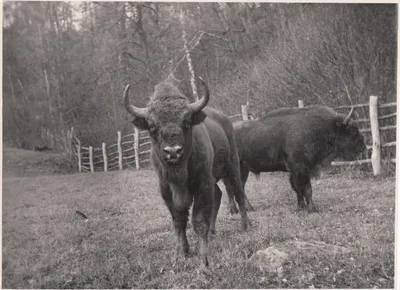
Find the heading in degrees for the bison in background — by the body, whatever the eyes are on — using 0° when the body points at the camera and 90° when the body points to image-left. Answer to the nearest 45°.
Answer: approximately 270°
